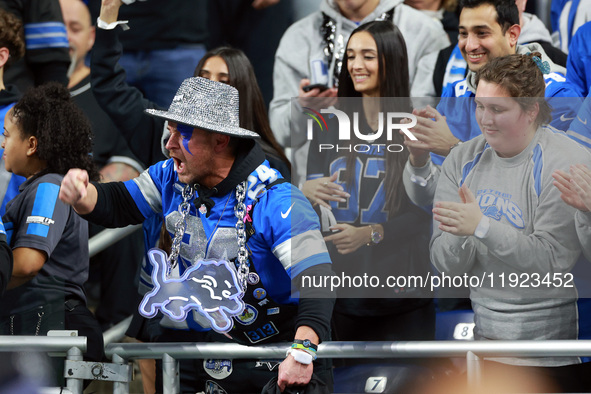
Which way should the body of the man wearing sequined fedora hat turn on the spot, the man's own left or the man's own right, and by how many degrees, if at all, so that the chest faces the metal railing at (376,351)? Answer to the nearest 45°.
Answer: approximately 90° to the man's own left

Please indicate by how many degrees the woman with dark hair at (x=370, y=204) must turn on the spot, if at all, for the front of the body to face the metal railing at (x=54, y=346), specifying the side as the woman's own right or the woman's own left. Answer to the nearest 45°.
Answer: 0° — they already face it

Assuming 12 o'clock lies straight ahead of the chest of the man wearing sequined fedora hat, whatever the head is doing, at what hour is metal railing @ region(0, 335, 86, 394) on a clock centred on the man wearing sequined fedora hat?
The metal railing is roughly at 1 o'clock from the man wearing sequined fedora hat.

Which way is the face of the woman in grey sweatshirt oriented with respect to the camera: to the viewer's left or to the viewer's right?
to the viewer's left

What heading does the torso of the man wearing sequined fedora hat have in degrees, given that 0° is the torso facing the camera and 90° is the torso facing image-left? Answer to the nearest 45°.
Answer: approximately 45°
